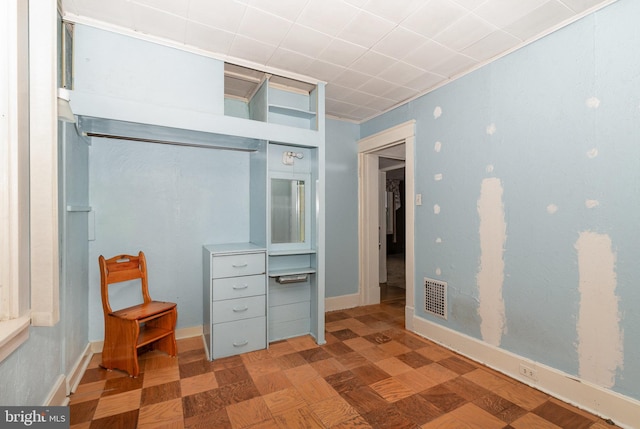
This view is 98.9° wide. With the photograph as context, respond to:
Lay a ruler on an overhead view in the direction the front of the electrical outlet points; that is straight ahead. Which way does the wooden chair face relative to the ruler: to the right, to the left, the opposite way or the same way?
the opposite way

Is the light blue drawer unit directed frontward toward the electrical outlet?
no

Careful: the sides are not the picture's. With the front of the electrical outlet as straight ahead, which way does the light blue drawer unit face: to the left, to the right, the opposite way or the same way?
to the left

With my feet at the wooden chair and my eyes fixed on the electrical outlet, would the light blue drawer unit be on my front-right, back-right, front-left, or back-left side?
front-left

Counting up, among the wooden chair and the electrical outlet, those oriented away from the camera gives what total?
0

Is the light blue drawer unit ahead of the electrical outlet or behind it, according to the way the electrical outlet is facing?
ahead

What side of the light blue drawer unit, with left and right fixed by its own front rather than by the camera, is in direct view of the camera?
front

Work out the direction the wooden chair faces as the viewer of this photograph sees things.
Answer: facing the viewer and to the right of the viewer

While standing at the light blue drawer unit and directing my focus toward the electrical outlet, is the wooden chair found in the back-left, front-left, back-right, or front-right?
back-right

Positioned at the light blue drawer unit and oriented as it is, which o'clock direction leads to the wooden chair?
The wooden chair is roughly at 3 o'clock from the light blue drawer unit.

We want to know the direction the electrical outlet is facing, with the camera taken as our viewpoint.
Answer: facing the viewer and to the left of the viewer

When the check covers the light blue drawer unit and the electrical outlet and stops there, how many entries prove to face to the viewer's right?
0

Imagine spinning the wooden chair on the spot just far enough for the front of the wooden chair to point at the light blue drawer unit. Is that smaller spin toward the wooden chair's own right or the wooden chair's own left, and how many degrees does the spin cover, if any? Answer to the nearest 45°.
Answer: approximately 45° to the wooden chair's own left
